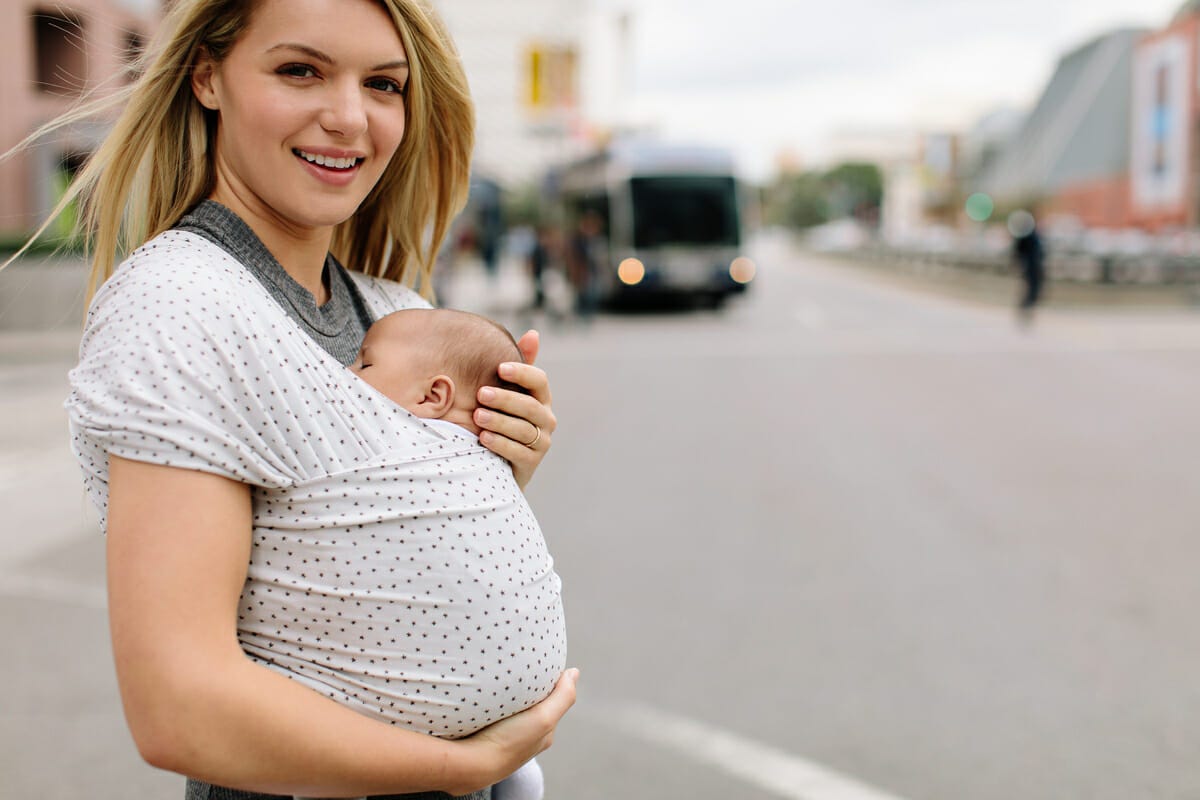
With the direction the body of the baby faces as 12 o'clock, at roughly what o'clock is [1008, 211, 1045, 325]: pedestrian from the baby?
The pedestrian is roughly at 4 o'clock from the baby.

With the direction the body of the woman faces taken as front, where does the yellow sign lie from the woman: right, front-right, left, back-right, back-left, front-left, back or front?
back-left

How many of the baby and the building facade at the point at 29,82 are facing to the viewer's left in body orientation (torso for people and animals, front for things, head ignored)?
1

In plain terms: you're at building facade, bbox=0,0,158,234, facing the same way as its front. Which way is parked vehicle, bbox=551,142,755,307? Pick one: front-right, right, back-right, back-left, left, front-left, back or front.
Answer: front

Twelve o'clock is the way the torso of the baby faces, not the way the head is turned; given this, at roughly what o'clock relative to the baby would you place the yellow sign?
The yellow sign is roughly at 3 o'clock from the baby.

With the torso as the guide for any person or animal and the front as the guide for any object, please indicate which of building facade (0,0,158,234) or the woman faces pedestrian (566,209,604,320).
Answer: the building facade

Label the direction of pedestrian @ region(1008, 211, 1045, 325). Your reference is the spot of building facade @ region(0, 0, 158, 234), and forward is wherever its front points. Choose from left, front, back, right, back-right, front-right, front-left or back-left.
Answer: front

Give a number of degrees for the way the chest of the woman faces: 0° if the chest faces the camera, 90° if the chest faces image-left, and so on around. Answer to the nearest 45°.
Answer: approximately 315°

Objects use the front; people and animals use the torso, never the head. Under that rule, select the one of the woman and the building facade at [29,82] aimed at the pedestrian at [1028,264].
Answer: the building facade

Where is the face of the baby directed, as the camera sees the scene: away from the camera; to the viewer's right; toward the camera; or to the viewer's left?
to the viewer's left

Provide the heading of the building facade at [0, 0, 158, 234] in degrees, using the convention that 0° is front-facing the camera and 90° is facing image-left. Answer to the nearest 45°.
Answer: approximately 315°

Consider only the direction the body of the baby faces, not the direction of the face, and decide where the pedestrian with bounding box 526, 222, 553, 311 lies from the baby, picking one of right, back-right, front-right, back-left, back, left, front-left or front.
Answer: right

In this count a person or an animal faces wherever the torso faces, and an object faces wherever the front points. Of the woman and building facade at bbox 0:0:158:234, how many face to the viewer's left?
0

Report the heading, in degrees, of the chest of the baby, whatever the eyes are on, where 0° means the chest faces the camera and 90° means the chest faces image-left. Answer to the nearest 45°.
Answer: approximately 90°

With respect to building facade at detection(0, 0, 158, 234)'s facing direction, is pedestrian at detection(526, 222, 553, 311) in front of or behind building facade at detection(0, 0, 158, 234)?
in front

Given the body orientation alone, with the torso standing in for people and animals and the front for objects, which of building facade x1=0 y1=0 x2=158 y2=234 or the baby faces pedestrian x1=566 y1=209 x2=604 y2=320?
the building facade

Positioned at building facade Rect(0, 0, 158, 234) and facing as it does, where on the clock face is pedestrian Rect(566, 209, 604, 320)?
The pedestrian is roughly at 12 o'clock from the building facade.
